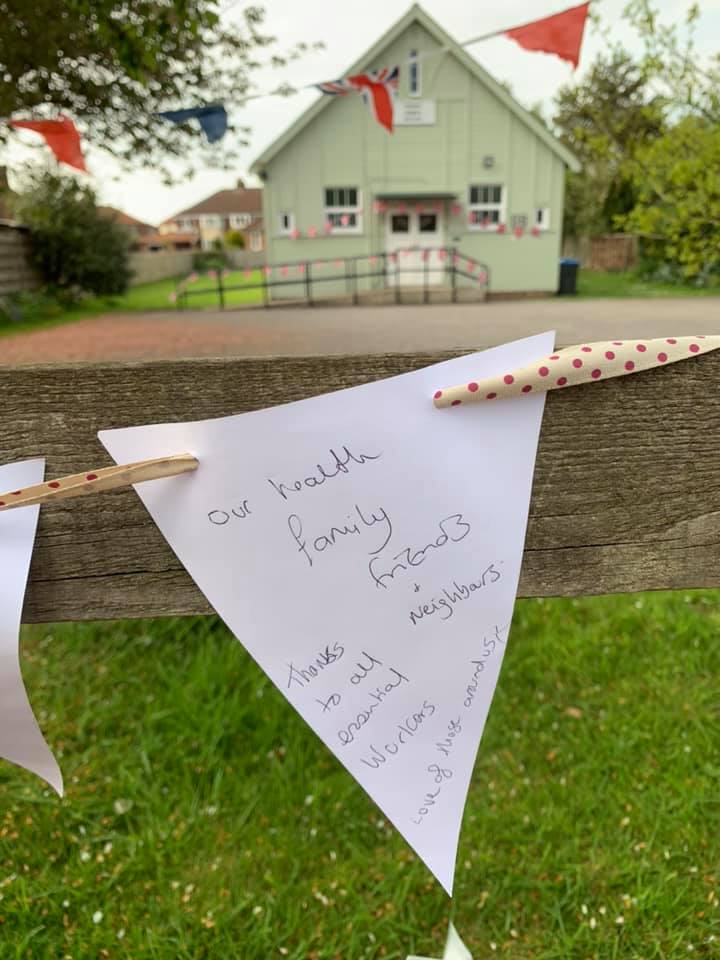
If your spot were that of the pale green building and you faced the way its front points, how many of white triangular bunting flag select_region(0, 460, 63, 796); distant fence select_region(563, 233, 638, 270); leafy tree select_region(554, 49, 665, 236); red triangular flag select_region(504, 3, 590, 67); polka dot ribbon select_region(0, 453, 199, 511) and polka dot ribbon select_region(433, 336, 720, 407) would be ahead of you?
4

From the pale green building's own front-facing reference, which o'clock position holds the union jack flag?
The union jack flag is roughly at 12 o'clock from the pale green building.

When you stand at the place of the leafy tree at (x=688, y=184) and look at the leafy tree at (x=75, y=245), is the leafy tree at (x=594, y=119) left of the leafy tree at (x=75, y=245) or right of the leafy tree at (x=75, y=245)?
right

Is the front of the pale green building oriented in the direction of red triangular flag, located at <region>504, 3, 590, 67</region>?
yes

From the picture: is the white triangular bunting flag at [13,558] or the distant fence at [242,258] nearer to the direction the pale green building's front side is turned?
the white triangular bunting flag

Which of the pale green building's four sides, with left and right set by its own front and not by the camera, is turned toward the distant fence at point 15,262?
right

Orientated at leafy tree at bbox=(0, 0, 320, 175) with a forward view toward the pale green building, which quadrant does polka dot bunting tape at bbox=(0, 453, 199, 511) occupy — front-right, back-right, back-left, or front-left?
back-right

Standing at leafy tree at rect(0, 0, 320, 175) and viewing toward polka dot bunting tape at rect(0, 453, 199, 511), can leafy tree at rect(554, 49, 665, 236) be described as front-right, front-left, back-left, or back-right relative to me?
back-left

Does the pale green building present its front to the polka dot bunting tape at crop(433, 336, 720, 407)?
yes

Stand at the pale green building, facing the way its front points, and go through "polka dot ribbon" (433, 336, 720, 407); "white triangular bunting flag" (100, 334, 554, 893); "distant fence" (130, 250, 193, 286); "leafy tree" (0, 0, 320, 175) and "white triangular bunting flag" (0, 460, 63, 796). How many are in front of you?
4

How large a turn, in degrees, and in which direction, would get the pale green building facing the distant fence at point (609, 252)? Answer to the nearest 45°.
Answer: approximately 135° to its left

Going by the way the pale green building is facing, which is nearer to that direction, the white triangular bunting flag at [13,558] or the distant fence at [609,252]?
the white triangular bunting flag
